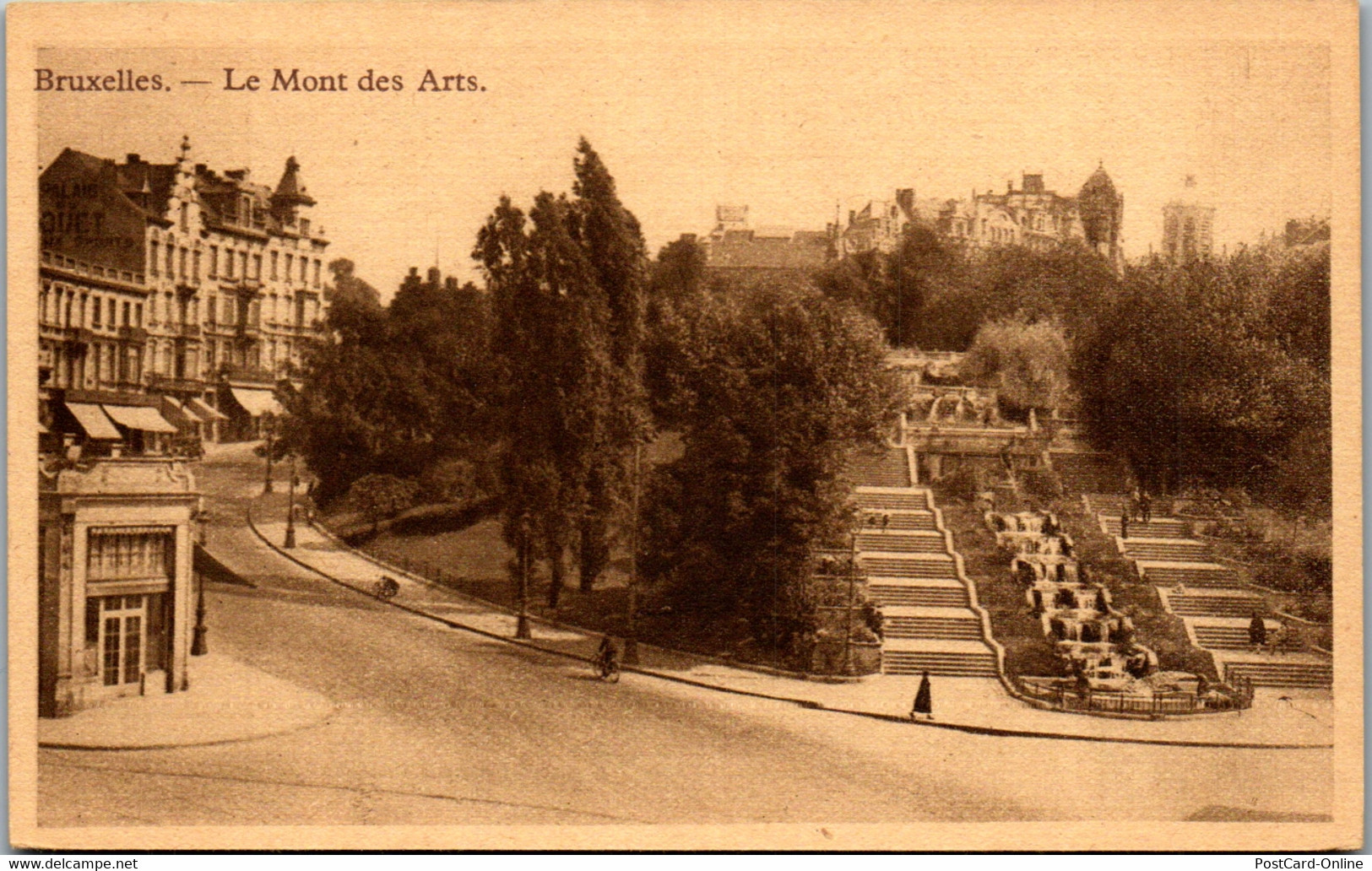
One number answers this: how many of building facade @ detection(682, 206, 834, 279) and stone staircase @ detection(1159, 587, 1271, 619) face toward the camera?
2

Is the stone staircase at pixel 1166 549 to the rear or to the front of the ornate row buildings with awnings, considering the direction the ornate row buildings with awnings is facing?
to the front

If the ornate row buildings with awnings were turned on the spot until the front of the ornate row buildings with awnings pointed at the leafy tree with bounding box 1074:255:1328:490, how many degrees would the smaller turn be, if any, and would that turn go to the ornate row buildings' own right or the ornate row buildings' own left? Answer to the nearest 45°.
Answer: approximately 45° to the ornate row buildings' own left

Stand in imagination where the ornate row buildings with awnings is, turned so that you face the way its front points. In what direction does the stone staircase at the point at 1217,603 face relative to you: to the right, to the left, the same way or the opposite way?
to the right

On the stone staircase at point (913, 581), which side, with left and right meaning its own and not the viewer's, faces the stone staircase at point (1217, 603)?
left

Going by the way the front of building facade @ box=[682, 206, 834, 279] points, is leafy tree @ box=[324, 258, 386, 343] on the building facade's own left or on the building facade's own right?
on the building facade's own right

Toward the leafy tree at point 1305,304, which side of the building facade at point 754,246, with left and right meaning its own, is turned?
left

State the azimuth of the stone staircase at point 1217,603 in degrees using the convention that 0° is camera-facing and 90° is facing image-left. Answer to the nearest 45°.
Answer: approximately 0°

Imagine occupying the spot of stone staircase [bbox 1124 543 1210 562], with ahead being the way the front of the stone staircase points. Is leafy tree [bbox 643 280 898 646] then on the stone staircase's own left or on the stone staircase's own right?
on the stone staircase's own right
